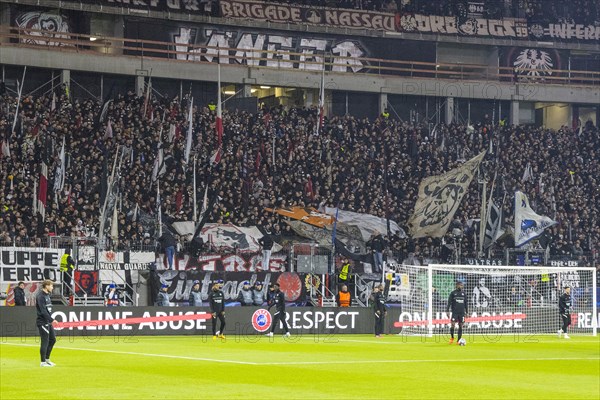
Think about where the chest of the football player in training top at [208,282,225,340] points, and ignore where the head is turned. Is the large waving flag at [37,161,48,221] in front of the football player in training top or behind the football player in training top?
behind

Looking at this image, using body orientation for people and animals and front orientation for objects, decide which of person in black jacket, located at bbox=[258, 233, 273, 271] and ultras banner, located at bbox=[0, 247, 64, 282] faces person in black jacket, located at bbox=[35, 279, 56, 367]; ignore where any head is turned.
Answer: the ultras banner

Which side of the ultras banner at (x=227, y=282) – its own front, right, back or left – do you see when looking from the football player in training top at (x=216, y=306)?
front

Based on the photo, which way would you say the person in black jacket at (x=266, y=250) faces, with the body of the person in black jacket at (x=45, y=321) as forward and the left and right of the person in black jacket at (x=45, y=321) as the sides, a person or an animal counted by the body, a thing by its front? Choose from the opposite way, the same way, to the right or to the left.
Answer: to the left

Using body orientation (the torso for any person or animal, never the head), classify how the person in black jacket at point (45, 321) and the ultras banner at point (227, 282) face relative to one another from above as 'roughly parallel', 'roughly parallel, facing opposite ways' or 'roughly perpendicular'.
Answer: roughly perpendicular

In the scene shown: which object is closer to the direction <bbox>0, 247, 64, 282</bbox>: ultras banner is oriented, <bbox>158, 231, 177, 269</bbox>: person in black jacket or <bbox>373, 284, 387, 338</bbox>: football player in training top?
the football player in training top

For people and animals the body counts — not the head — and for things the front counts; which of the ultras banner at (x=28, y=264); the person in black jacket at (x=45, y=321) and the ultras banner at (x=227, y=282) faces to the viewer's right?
the person in black jacket

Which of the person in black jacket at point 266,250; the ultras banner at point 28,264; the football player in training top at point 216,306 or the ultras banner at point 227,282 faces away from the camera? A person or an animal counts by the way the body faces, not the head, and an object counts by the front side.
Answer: the person in black jacket

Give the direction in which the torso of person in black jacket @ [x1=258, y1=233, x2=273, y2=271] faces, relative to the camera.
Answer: away from the camera

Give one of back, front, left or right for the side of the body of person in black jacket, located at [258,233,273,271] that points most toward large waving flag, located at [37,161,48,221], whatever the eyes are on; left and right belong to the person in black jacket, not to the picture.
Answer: left

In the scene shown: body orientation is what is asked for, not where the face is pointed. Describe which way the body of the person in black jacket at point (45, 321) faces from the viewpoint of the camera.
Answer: to the viewer's right

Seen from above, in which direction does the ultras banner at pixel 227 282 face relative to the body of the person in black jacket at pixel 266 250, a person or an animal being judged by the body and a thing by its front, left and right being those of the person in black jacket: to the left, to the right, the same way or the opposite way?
the opposite way

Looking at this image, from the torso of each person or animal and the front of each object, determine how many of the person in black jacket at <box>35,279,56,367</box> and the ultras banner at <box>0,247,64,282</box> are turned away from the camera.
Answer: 0
